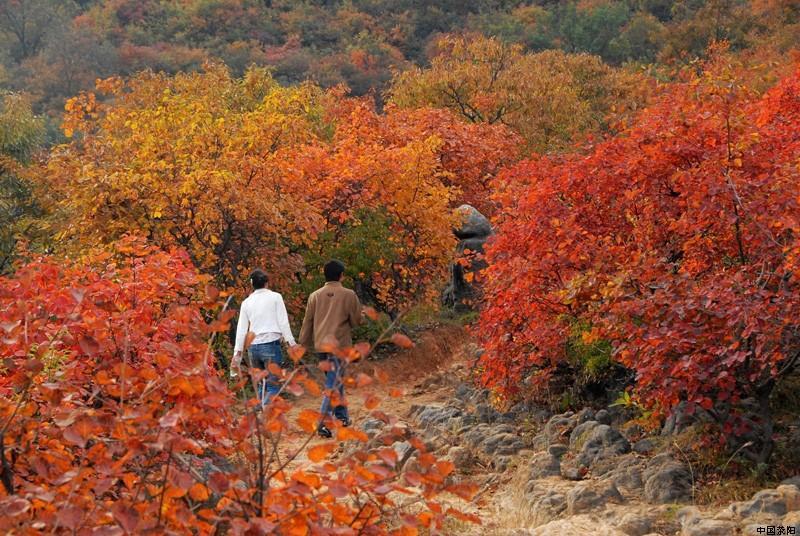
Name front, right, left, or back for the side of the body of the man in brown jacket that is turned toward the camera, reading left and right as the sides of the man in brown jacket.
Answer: back

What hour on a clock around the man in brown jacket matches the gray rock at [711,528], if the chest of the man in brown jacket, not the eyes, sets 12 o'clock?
The gray rock is roughly at 5 o'clock from the man in brown jacket.

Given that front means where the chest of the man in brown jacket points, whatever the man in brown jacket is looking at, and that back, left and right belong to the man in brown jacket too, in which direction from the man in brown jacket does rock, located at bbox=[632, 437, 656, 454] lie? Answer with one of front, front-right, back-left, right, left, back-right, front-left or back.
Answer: back-right

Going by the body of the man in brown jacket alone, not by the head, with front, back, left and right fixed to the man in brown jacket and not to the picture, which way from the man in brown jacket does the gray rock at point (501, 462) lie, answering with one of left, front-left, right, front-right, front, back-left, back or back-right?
back-right

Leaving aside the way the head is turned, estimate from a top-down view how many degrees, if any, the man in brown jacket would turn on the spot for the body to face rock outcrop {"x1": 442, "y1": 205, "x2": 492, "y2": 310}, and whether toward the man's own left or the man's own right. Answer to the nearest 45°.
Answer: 0° — they already face it

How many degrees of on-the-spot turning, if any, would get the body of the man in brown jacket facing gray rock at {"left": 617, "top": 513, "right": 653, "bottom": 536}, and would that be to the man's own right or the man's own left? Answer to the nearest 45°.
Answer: approximately 135° to the man's own right

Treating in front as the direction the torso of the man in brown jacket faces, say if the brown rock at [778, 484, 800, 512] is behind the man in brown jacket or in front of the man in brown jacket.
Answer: behind

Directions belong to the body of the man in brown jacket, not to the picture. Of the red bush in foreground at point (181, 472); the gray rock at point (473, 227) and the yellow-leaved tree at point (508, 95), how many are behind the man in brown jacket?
1

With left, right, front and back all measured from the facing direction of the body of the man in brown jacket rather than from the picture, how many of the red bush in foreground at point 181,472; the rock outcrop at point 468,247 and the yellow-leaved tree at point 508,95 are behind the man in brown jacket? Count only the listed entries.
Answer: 1

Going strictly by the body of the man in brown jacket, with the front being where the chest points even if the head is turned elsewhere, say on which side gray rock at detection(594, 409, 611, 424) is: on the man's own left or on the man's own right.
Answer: on the man's own right

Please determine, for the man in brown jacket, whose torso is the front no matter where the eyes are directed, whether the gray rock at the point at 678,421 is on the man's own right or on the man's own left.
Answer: on the man's own right

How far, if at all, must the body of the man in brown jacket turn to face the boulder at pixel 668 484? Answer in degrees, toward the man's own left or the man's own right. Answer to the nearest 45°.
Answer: approximately 135° to the man's own right
